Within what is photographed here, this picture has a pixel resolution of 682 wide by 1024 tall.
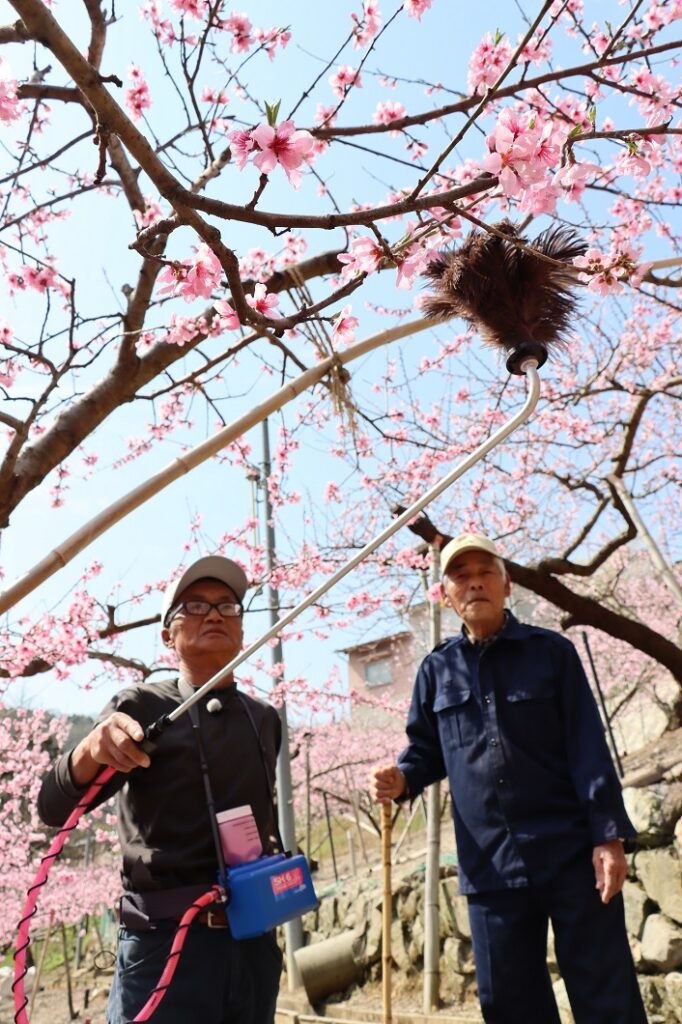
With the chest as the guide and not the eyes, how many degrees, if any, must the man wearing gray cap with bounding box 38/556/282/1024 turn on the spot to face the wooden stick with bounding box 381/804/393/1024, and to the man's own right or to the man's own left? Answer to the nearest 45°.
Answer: approximately 135° to the man's own left

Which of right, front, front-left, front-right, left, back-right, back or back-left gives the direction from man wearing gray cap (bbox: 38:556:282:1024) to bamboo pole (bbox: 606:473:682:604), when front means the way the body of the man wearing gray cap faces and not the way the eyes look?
back-left

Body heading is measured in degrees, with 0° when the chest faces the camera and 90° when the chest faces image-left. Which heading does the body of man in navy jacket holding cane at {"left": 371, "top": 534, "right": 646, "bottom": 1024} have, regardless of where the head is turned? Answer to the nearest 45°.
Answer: approximately 0°

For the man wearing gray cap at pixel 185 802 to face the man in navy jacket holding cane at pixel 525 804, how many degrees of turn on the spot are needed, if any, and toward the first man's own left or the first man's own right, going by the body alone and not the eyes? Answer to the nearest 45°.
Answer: approximately 90° to the first man's own left

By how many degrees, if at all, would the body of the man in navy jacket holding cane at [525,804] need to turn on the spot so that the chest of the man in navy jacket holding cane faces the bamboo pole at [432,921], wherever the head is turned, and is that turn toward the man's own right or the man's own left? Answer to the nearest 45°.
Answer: approximately 180°

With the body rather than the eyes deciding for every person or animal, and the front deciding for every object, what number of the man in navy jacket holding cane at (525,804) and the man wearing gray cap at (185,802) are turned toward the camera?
2
